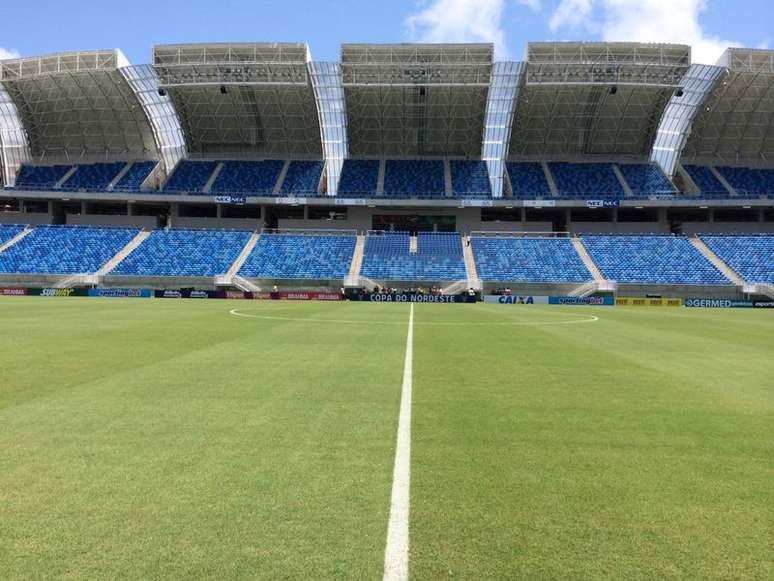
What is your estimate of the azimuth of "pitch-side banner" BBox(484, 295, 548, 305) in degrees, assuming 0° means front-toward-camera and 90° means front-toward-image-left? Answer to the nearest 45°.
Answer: approximately 0°

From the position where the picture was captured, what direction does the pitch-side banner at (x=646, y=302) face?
facing the viewer

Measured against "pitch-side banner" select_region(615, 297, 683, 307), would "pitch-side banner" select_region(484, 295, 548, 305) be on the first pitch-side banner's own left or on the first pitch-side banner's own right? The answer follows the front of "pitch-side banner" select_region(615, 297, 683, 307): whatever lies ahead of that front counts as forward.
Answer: on the first pitch-side banner's own right

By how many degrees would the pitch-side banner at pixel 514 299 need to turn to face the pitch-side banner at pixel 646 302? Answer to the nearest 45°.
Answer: approximately 90° to its left

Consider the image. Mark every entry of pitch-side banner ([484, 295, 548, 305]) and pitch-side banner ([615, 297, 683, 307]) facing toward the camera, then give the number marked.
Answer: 2
